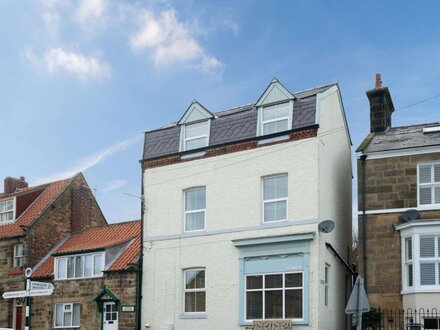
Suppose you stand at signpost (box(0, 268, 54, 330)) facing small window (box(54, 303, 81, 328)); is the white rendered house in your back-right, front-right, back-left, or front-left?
front-right

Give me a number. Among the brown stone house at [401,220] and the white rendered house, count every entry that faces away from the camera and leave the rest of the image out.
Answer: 0

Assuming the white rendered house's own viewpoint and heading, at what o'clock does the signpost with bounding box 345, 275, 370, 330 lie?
The signpost is roughly at 10 o'clock from the white rendered house.

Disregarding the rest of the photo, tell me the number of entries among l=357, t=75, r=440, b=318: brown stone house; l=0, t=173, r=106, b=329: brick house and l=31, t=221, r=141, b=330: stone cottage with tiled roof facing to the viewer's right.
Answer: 0

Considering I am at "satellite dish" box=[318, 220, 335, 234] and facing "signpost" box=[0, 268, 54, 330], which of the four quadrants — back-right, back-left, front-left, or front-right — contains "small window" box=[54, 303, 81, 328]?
front-right

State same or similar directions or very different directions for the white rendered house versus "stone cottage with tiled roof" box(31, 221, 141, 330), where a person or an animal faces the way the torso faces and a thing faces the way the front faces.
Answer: same or similar directions

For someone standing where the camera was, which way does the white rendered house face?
facing the viewer and to the left of the viewer

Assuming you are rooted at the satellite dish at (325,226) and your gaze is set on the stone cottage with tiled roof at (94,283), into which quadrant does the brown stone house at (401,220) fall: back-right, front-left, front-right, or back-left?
back-right

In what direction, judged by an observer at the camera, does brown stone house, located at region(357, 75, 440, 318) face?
facing the viewer

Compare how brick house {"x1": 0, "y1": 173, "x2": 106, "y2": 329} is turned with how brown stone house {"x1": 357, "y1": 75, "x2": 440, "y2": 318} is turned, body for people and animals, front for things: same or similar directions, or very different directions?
same or similar directions

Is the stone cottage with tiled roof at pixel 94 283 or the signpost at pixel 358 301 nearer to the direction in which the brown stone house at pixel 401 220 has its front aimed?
the signpost

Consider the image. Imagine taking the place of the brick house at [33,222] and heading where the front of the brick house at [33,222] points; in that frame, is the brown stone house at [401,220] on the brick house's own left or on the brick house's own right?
on the brick house's own left

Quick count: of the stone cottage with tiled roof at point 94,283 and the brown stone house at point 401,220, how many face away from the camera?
0

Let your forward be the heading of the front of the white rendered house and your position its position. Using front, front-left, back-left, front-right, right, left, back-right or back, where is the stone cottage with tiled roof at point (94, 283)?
right

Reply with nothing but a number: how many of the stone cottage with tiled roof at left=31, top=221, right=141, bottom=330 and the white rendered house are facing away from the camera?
0

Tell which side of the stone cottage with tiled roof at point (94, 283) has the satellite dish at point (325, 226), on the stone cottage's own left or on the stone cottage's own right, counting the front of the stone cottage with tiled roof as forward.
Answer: on the stone cottage's own left

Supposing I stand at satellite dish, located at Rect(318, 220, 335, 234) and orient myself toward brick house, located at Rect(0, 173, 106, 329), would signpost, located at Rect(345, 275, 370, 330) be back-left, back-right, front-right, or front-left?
back-left

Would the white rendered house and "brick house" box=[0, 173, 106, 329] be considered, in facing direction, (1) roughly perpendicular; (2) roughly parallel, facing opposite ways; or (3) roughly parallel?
roughly parallel

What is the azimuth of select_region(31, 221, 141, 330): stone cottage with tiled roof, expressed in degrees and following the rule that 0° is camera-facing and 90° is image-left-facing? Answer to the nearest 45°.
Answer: approximately 45°
